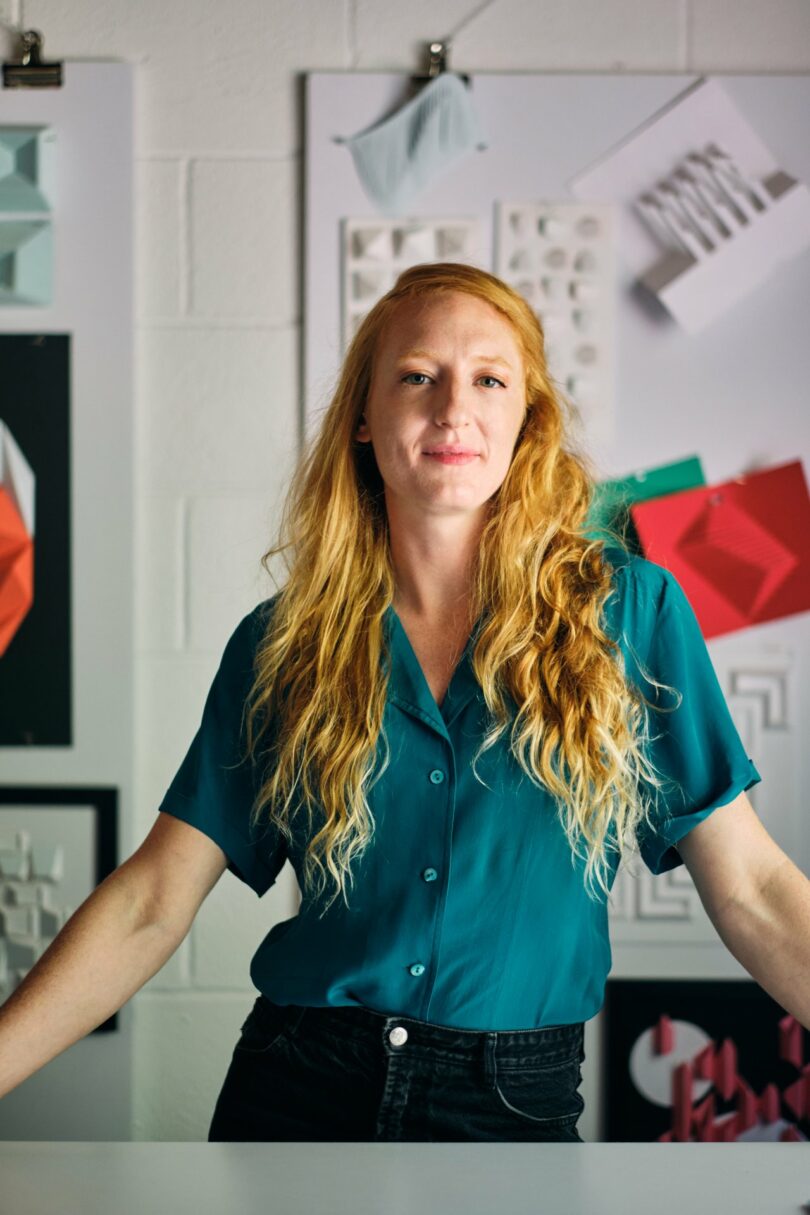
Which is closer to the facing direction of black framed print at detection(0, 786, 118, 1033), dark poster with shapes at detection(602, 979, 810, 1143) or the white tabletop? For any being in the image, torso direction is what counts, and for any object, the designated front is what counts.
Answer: the white tabletop

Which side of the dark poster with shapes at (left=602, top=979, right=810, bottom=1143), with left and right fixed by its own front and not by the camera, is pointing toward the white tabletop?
front

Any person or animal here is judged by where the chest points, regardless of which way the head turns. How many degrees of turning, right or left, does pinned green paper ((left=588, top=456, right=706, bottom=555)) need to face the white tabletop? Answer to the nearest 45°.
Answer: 0° — it already faces it

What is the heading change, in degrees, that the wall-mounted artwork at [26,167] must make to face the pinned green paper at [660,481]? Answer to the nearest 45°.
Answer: approximately 90° to its left

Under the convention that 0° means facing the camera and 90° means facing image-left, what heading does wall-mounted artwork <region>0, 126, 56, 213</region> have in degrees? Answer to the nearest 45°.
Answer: approximately 0°

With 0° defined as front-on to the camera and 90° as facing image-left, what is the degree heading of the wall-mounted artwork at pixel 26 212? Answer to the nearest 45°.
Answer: approximately 0°

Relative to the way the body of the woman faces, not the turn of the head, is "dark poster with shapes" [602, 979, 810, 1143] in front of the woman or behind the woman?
behind
